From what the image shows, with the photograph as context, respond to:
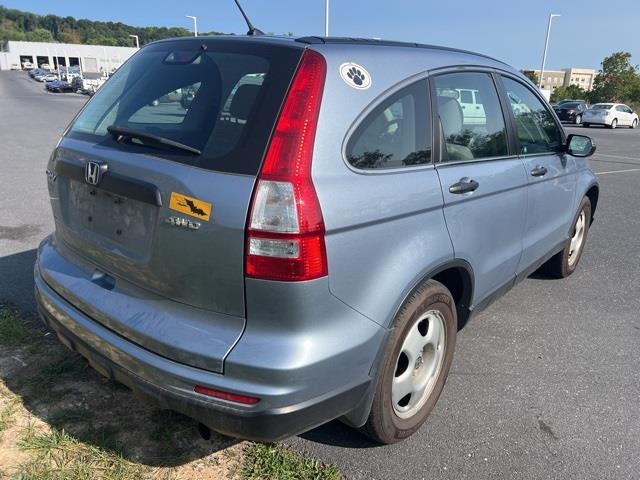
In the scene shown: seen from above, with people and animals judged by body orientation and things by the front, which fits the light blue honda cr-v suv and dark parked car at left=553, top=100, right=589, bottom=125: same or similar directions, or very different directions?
very different directions

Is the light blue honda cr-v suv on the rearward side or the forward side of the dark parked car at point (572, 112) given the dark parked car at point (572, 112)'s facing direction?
on the forward side

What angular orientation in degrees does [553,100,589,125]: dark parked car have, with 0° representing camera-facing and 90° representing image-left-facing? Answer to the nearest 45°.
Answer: approximately 45°

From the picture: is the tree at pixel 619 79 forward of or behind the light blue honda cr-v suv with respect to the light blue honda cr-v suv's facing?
forward

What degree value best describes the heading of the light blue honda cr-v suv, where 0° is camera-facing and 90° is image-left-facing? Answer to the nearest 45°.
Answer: approximately 225°

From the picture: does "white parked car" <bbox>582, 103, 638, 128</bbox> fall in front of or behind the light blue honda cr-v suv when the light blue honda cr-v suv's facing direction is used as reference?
in front

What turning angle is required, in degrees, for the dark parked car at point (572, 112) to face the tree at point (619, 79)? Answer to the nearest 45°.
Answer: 0° — it already faces it

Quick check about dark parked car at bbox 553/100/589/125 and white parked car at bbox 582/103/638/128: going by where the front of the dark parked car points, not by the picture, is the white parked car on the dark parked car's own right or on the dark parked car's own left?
on the dark parked car's own left
